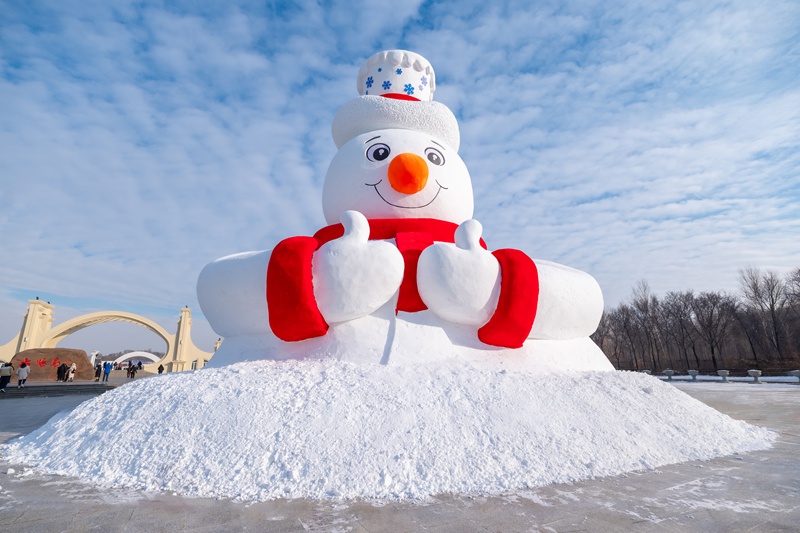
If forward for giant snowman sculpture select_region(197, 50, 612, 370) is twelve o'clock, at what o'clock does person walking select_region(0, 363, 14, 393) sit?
The person walking is roughly at 4 o'clock from the giant snowman sculpture.

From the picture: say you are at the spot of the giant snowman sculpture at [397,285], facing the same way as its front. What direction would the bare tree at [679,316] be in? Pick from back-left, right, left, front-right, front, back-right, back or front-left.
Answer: back-left

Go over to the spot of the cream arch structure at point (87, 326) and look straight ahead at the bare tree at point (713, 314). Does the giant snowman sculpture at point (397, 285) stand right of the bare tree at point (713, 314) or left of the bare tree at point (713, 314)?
right

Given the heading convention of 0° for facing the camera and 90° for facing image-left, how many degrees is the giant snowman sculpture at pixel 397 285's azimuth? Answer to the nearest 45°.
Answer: approximately 0°

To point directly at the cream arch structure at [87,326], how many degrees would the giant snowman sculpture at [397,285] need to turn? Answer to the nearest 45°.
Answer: approximately 135° to its right

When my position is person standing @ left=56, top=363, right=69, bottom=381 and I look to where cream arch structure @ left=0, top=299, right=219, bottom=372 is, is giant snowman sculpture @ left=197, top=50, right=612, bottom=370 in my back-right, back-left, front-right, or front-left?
back-right

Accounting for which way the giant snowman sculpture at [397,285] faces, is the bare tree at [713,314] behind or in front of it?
behind

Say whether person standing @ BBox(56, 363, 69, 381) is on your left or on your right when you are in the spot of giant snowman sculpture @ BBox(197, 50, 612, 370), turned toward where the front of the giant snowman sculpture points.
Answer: on your right
